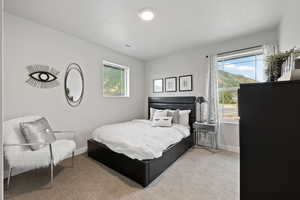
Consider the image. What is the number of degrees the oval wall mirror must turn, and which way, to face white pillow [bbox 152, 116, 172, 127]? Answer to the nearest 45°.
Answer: approximately 45° to its left

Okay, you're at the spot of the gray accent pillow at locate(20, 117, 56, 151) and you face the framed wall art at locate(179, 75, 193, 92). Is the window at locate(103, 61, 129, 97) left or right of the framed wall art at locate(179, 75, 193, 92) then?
left

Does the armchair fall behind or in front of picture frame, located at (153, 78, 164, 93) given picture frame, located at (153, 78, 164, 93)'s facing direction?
in front

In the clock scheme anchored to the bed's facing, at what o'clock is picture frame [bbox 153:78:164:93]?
The picture frame is roughly at 5 o'clock from the bed.

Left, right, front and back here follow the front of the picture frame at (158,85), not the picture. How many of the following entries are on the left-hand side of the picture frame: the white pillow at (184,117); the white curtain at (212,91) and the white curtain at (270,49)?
3

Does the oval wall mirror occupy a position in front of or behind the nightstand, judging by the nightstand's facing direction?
in front

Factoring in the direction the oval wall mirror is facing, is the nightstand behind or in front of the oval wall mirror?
in front

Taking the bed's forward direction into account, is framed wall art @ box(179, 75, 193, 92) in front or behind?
behind

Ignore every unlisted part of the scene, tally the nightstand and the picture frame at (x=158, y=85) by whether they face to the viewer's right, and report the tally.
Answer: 0

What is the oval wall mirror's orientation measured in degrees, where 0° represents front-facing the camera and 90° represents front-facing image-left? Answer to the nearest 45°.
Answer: approximately 315°

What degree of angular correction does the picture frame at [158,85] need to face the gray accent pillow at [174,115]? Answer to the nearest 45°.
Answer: approximately 90° to its left

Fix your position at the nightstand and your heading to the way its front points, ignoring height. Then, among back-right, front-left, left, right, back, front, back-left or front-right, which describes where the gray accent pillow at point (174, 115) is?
front-right

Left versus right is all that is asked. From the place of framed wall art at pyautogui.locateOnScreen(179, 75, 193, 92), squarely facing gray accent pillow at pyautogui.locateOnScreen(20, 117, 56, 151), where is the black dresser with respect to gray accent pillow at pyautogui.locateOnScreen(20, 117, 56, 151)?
left
